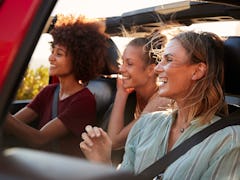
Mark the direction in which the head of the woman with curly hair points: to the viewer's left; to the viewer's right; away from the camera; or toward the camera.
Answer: to the viewer's left

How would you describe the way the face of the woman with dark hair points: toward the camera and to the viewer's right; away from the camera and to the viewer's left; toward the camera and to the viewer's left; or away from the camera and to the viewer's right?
toward the camera and to the viewer's left

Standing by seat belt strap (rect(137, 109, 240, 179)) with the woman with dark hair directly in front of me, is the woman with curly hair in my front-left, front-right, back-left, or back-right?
front-left

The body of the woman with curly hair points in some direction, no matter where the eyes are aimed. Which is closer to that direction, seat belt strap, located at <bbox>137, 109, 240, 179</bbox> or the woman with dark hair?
the seat belt strap

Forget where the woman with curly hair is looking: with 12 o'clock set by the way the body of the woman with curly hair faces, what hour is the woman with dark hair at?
The woman with dark hair is roughly at 8 o'clock from the woman with curly hair.

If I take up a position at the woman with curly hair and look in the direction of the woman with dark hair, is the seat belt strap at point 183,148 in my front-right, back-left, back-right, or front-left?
front-right

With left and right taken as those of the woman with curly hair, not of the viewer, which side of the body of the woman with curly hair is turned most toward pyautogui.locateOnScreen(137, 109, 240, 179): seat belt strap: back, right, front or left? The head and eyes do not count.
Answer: left

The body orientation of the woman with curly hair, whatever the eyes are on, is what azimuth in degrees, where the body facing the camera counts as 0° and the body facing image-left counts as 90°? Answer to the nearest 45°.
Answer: approximately 45°
